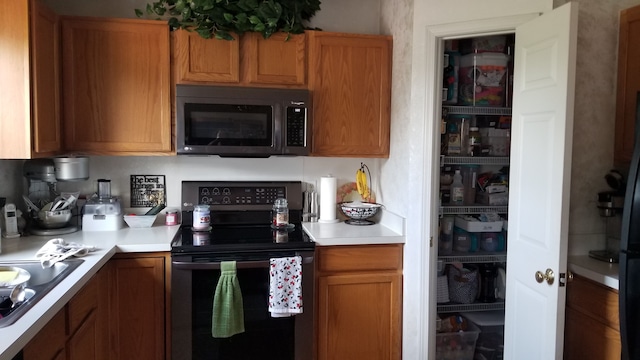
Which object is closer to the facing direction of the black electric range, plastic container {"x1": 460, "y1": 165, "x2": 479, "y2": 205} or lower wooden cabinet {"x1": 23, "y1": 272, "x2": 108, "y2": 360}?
the lower wooden cabinet

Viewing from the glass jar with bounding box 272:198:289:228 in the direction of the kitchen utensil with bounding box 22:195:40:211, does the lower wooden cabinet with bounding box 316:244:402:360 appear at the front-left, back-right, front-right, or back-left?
back-left

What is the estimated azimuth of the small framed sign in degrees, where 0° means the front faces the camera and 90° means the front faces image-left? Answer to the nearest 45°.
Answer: approximately 0°

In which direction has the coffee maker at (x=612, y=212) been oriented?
to the viewer's left

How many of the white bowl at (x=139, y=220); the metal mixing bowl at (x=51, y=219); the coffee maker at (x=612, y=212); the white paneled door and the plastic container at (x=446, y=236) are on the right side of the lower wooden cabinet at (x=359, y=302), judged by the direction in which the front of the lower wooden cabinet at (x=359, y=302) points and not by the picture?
2

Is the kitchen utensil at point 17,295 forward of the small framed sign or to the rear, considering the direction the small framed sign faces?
forward

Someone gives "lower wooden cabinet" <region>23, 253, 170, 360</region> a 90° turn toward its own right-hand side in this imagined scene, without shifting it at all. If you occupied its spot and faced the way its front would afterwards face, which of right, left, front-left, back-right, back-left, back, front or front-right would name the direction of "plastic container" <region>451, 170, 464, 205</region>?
back-left

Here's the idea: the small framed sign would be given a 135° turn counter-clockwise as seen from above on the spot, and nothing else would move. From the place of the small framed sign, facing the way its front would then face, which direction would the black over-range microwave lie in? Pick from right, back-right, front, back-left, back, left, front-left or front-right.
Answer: right

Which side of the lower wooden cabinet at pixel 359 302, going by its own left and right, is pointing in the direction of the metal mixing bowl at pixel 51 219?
right

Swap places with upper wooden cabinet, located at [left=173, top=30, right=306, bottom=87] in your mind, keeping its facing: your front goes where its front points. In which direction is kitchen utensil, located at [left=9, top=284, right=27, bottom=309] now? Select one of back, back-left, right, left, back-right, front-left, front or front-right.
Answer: front-right

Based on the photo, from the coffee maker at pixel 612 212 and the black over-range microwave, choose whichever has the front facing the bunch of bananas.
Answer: the coffee maker

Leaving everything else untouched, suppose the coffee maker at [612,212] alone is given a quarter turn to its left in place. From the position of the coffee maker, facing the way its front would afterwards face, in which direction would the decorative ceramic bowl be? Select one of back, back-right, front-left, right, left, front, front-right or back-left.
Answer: right

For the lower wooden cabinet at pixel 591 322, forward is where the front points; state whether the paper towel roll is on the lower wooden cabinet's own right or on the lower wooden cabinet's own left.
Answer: on the lower wooden cabinet's own right
